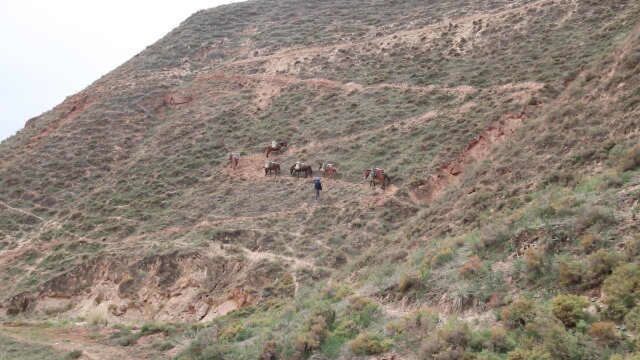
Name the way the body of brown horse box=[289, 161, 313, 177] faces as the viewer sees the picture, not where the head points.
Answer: to the viewer's left

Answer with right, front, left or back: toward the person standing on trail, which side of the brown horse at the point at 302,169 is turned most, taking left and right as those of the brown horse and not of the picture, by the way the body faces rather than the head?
left

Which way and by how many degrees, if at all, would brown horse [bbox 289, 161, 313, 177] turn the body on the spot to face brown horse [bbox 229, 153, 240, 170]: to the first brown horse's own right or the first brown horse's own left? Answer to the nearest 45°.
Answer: approximately 45° to the first brown horse's own right

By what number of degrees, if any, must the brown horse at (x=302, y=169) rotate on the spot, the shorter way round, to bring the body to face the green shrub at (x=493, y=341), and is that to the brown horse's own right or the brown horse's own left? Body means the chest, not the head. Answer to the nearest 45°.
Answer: approximately 90° to the brown horse's own left

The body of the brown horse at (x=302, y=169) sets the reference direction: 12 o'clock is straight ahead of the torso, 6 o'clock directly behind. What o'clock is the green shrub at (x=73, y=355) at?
The green shrub is roughly at 10 o'clock from the brown horse.

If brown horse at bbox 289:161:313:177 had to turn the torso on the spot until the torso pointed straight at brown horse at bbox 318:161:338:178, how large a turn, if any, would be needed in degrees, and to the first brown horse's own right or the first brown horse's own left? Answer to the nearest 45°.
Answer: approximately 135° to the first brown horse's own left

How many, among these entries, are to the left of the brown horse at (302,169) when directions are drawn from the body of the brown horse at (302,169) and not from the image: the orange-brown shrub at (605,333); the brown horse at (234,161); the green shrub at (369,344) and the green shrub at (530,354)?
3

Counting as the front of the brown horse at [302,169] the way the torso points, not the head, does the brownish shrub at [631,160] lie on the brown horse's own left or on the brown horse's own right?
on the brown horse's own left

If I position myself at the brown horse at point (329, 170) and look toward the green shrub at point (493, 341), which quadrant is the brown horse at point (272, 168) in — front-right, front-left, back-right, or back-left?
back-right
